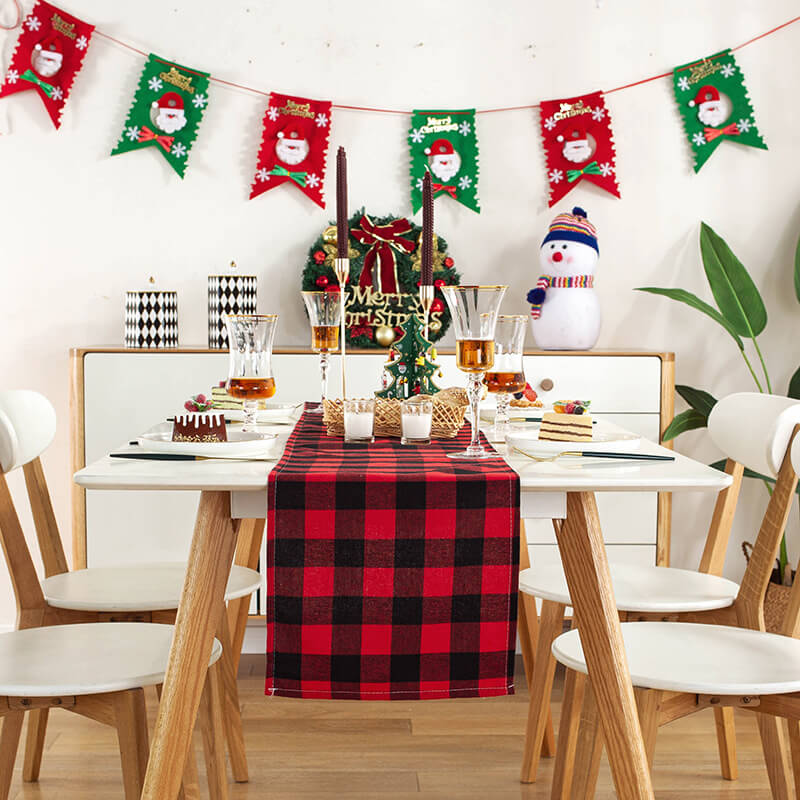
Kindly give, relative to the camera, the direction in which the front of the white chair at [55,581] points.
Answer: facing to the right of the viewer

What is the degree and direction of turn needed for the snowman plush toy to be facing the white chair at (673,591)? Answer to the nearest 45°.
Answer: approximately 45° to its left

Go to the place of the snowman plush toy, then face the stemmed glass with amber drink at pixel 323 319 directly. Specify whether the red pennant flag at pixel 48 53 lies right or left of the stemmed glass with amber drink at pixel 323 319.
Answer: right

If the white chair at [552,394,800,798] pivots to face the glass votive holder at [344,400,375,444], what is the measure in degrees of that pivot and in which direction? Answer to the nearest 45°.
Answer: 0° — it already faces it

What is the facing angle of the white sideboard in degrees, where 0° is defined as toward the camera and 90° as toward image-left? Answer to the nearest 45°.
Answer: approximately 0°

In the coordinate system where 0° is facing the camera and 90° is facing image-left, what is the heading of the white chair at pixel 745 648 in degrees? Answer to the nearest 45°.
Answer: approximately 90°

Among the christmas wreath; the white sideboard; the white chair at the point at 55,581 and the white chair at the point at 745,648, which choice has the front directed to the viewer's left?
the white chair at the point at 745,648
